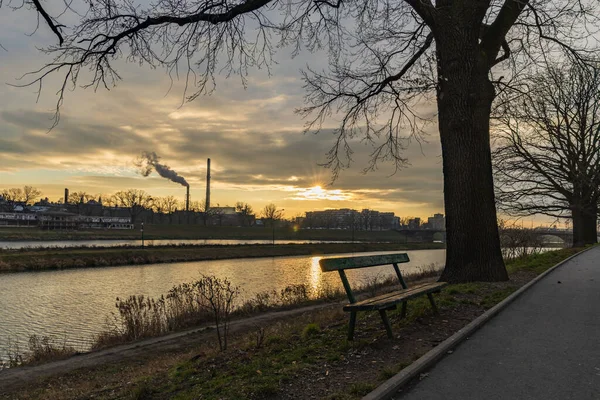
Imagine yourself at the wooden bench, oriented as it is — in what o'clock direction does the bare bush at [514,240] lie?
The bare bush is roughly at 8 o'clock from the wooden bench.

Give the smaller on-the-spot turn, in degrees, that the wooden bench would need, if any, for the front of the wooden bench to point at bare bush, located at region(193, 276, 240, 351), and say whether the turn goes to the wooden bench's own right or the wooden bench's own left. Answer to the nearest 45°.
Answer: approximately 180°

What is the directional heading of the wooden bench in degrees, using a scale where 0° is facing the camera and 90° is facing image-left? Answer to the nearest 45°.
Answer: approximately 315°
